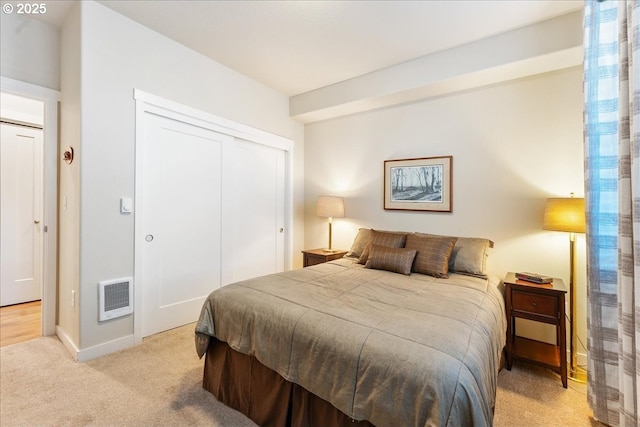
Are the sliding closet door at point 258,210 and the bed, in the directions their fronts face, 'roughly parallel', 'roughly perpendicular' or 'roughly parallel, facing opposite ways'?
roughly perpendicular

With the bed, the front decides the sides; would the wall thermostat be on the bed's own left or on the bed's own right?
on the bed's own right

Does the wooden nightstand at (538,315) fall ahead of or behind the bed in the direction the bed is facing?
behind

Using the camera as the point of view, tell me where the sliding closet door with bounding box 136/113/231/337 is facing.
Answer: facing the viewer and to the right of the viewer

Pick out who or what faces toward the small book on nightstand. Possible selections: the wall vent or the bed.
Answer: the wall vent

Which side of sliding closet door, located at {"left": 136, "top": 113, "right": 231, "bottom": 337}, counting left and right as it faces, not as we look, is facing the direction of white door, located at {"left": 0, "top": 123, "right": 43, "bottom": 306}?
back

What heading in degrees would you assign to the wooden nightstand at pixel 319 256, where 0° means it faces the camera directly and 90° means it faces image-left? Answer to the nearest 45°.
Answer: approximately 45°

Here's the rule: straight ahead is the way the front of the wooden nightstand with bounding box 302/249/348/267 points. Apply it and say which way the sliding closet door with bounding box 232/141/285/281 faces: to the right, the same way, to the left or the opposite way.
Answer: to the left

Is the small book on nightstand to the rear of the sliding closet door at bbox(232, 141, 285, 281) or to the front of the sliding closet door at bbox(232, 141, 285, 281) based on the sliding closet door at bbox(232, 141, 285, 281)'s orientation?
to the front

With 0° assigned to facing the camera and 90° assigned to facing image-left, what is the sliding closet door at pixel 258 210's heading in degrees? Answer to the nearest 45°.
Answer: approximately 315°

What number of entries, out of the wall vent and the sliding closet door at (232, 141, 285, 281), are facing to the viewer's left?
0

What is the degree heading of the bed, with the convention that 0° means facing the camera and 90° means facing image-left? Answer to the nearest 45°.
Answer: approximately 45°

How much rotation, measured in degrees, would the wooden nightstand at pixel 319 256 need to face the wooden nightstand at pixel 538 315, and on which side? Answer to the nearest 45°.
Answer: approximately 90° to its left

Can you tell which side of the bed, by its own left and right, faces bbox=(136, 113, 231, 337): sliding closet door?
right

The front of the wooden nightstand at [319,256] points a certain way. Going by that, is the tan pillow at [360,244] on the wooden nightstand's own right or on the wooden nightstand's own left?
on the wooden nightstand's own left
